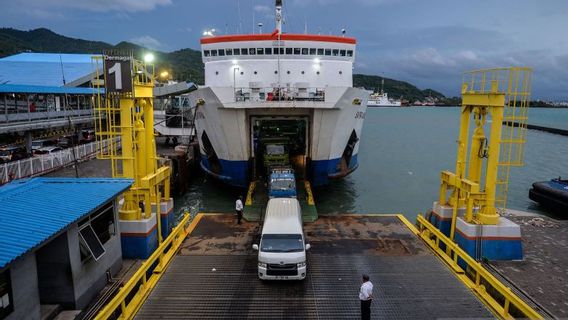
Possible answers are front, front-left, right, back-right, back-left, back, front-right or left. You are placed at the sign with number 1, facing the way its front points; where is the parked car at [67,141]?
back

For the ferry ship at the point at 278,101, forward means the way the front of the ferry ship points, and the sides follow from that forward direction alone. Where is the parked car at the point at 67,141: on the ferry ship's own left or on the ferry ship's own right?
on the ferry ship's own right

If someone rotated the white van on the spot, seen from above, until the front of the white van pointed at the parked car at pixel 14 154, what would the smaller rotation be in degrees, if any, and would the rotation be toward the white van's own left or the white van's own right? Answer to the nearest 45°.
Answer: approximately 135° to the white van's own right

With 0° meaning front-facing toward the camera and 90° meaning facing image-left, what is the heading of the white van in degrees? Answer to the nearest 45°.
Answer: approximately 0°

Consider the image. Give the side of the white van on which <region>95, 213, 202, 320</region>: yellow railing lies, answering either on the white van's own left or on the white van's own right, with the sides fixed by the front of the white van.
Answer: on the white van's own right

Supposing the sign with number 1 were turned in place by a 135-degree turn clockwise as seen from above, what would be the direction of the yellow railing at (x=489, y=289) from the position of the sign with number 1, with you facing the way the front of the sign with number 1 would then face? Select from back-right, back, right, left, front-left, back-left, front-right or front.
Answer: back

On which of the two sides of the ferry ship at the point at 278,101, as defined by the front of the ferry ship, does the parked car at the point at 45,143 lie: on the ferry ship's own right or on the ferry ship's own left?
on the ferry ship's own right

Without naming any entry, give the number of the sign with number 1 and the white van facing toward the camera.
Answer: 2

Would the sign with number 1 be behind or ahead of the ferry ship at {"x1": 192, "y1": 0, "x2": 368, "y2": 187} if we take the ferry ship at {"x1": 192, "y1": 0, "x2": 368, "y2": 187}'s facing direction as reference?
ahead

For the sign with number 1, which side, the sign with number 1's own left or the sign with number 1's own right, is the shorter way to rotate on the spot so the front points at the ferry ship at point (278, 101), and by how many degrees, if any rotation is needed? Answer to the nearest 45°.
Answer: approximately 135° to the sign with number 1's own left

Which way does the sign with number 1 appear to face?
toward the camera

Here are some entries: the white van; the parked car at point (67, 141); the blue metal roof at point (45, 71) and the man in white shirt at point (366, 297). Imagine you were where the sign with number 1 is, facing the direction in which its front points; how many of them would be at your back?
2

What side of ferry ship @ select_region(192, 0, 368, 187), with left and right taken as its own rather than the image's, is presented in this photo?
front

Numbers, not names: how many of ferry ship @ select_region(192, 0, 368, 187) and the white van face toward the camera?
2

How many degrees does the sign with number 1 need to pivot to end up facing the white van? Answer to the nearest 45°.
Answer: approximately 45° to its left

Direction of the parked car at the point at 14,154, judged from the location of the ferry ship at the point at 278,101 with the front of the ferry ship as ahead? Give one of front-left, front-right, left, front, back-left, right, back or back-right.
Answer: right
